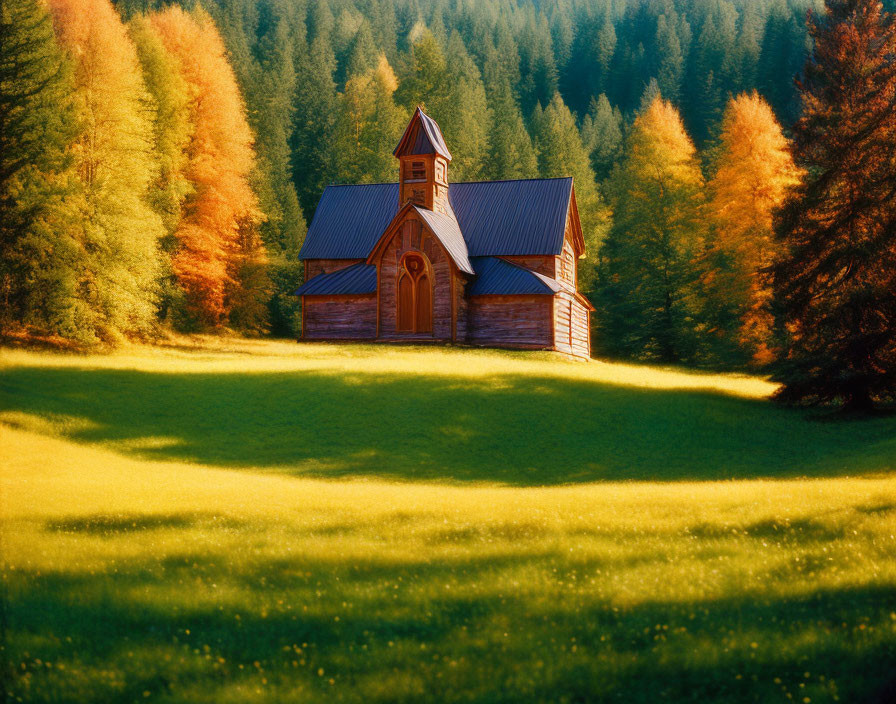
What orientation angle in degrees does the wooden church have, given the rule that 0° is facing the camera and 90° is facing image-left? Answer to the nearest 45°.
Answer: approximately 0°

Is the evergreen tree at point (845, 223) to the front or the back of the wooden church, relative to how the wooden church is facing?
to the front

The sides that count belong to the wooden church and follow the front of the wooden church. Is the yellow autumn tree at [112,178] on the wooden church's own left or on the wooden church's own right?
on the wooden church's own right

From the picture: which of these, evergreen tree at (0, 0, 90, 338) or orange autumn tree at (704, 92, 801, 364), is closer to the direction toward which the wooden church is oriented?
the evergreen tree

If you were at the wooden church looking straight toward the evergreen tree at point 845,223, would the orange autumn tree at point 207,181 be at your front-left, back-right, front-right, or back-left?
back-right

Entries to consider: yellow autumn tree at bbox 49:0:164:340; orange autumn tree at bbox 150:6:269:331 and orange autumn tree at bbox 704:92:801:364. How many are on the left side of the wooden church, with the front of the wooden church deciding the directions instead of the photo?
1

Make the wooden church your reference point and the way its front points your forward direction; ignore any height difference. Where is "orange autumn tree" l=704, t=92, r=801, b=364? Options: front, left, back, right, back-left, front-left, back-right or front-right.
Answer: left

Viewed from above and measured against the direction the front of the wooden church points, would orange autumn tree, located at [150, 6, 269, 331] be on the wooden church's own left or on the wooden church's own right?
on the wooden church's own right

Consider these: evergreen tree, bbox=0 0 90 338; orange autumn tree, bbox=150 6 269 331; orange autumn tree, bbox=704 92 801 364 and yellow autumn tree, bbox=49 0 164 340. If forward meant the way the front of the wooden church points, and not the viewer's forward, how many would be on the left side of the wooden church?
1
